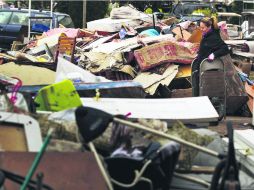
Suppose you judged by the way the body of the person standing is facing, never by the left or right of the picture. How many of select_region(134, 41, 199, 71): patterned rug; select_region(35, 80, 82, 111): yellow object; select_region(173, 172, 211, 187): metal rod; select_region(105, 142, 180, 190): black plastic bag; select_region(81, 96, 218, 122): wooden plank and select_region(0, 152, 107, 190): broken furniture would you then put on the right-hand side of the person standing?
1

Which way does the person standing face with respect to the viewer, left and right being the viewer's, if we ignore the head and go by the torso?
facing the viewer and to the left of the viewer

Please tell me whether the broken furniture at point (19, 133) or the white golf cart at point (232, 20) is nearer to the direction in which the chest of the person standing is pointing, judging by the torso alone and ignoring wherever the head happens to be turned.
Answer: the broken furniture

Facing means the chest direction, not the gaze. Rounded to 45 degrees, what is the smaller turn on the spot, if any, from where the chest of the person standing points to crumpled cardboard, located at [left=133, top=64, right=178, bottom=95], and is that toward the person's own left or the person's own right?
approximately 45° to the person's own right

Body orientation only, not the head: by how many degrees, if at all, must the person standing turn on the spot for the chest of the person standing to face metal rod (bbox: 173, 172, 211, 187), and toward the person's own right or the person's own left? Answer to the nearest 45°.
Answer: approximately 45° to the person's own left

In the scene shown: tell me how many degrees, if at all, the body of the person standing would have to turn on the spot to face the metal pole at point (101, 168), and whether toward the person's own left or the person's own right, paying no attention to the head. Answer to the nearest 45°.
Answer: approximately 45° to the person's own left

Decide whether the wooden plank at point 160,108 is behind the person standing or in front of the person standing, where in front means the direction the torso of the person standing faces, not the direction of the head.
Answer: in front

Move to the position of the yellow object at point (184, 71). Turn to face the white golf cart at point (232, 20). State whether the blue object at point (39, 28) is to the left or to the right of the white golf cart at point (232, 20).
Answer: left

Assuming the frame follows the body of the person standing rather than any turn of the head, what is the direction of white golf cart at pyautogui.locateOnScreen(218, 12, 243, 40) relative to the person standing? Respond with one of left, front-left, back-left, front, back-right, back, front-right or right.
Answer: back-right

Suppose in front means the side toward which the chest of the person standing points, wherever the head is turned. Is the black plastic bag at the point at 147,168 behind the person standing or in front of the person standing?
in front

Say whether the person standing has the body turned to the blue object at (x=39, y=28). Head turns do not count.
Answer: no

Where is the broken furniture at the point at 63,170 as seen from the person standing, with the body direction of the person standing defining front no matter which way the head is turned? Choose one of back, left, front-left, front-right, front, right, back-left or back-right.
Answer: front-left

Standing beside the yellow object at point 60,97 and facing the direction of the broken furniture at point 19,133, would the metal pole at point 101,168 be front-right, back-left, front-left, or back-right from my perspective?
front-left

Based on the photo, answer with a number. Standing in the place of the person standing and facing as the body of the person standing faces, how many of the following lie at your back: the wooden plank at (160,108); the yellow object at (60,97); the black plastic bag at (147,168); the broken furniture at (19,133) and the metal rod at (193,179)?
0

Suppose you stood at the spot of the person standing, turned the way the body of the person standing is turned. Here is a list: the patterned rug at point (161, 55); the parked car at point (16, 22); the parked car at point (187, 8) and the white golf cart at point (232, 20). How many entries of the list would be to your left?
0
